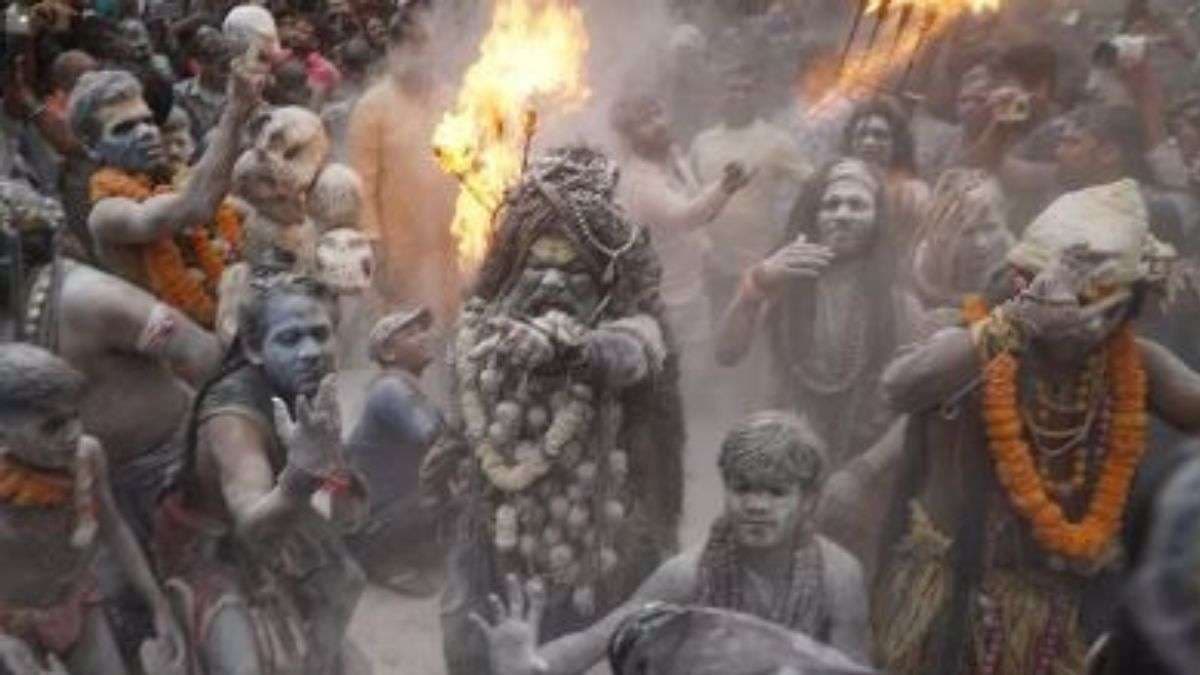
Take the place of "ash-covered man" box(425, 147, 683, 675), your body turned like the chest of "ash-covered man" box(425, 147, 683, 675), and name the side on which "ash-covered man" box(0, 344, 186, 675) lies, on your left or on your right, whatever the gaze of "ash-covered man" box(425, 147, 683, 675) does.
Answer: on your right

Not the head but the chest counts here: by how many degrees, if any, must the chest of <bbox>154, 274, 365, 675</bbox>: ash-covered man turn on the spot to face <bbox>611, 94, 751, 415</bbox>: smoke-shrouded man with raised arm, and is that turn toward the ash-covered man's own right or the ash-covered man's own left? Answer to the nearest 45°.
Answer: approximately 90° to the ash-covered man's own left

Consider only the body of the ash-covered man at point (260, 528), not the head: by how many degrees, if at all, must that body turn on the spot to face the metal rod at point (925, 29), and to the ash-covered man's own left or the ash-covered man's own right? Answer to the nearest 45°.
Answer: approximately 90° to the ash-covered man's own left

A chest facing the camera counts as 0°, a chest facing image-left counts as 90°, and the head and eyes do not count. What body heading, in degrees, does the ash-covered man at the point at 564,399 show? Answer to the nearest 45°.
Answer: approximately 0°

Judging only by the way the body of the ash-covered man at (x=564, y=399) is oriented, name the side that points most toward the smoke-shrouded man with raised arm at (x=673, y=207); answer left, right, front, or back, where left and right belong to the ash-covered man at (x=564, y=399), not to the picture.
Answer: back

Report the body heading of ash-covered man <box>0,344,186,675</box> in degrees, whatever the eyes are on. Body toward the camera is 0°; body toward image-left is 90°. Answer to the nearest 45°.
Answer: approximately 315°

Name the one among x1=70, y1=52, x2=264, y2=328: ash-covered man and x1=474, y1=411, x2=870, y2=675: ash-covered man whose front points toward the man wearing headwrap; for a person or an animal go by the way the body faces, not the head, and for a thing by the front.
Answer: x1=70, y1=52, x2=264, y2=328: ash-covered man

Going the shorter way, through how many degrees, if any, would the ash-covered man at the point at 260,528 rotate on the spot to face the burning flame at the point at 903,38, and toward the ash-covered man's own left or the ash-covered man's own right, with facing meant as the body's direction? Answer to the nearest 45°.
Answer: approximately 90° to the ash-covered man's own left

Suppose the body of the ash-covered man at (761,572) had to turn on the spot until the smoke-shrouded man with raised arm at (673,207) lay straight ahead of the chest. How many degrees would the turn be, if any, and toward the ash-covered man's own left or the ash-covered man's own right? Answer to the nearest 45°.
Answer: approximately 180°
